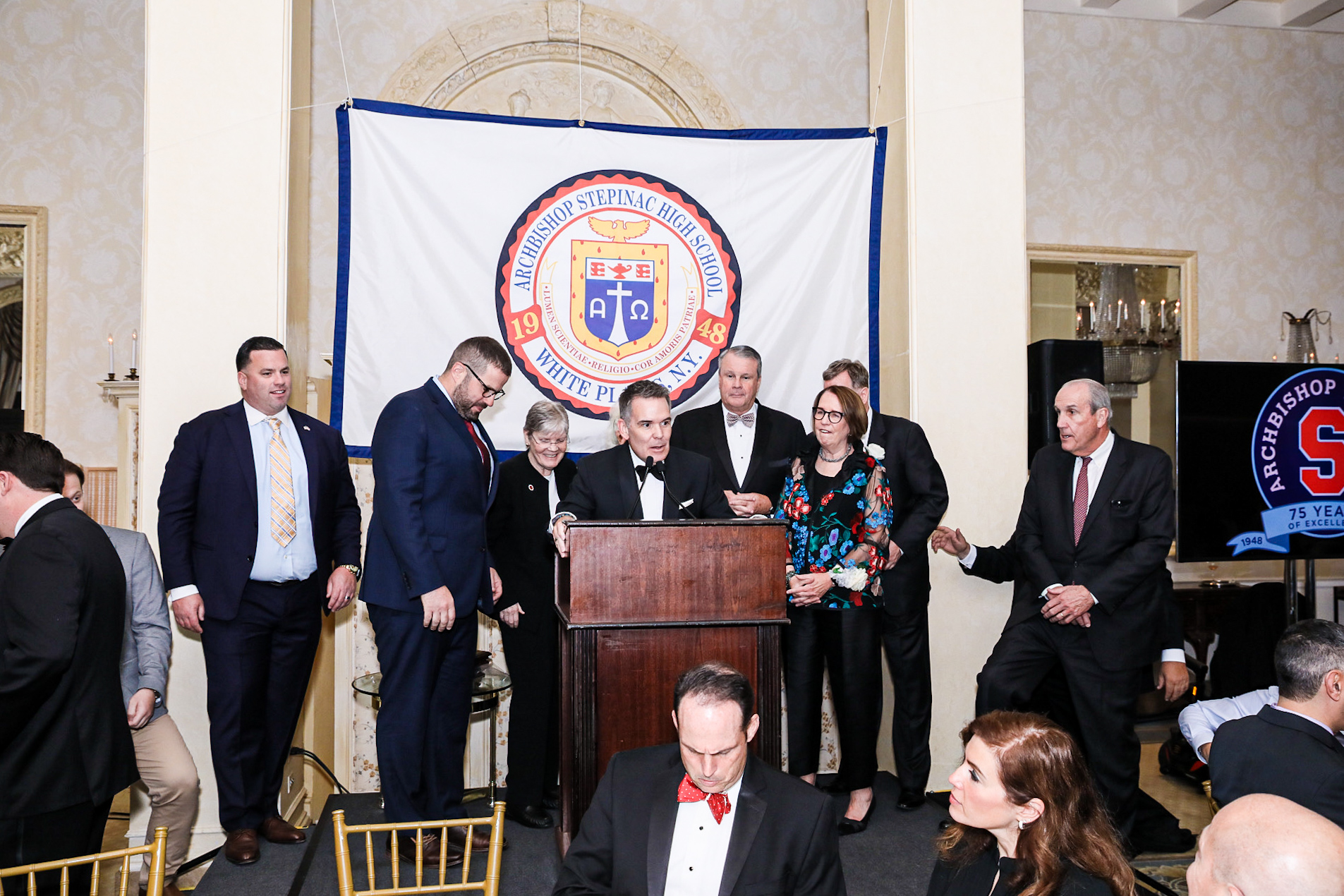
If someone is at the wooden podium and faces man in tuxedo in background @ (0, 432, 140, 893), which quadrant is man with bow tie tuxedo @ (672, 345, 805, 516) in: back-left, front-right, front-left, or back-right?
back-right

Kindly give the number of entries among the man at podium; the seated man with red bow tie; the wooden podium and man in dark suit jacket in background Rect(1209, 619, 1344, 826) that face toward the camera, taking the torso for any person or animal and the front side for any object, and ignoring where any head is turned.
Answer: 3

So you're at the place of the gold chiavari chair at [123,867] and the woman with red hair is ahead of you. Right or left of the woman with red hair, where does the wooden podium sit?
left

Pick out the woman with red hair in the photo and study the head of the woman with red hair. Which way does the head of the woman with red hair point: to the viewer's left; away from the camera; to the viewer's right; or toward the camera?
to the viewer's left

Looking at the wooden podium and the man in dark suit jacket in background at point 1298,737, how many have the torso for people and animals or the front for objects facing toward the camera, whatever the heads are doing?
1

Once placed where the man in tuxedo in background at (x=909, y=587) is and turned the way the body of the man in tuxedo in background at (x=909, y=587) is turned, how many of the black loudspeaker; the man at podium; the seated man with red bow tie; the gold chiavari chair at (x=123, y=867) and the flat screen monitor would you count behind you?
2
